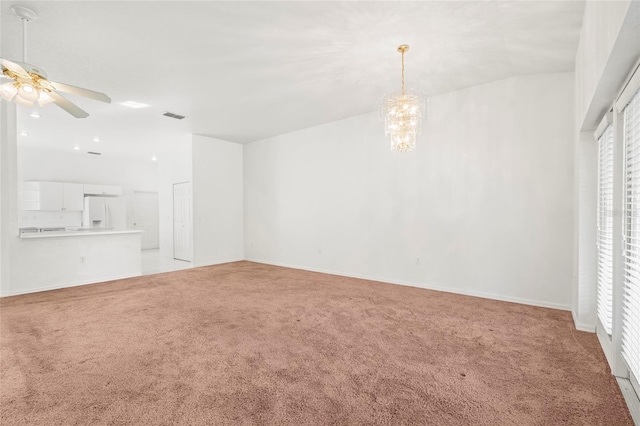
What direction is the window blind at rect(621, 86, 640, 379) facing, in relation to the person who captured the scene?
facing to the left of the viewer

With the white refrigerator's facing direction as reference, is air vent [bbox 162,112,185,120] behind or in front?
in front

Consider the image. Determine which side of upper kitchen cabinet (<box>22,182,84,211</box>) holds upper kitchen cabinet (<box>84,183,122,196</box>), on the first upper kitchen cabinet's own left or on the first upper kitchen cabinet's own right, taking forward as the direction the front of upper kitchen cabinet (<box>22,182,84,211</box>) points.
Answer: on the first upper kitchen cabinet's own left

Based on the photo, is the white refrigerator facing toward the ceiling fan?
yes

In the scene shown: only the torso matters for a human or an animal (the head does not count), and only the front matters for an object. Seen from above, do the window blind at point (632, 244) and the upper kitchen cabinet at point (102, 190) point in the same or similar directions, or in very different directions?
very different directions

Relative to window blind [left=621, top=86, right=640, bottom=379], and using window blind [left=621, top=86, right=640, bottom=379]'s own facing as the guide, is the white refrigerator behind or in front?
in front

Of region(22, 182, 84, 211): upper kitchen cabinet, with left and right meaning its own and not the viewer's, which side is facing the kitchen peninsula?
front

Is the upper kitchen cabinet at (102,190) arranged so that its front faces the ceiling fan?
yes

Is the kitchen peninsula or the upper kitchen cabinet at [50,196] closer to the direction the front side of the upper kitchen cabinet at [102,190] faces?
the kitchen peninsula

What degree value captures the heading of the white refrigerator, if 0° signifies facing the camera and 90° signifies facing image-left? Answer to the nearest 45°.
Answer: approximately 0°
